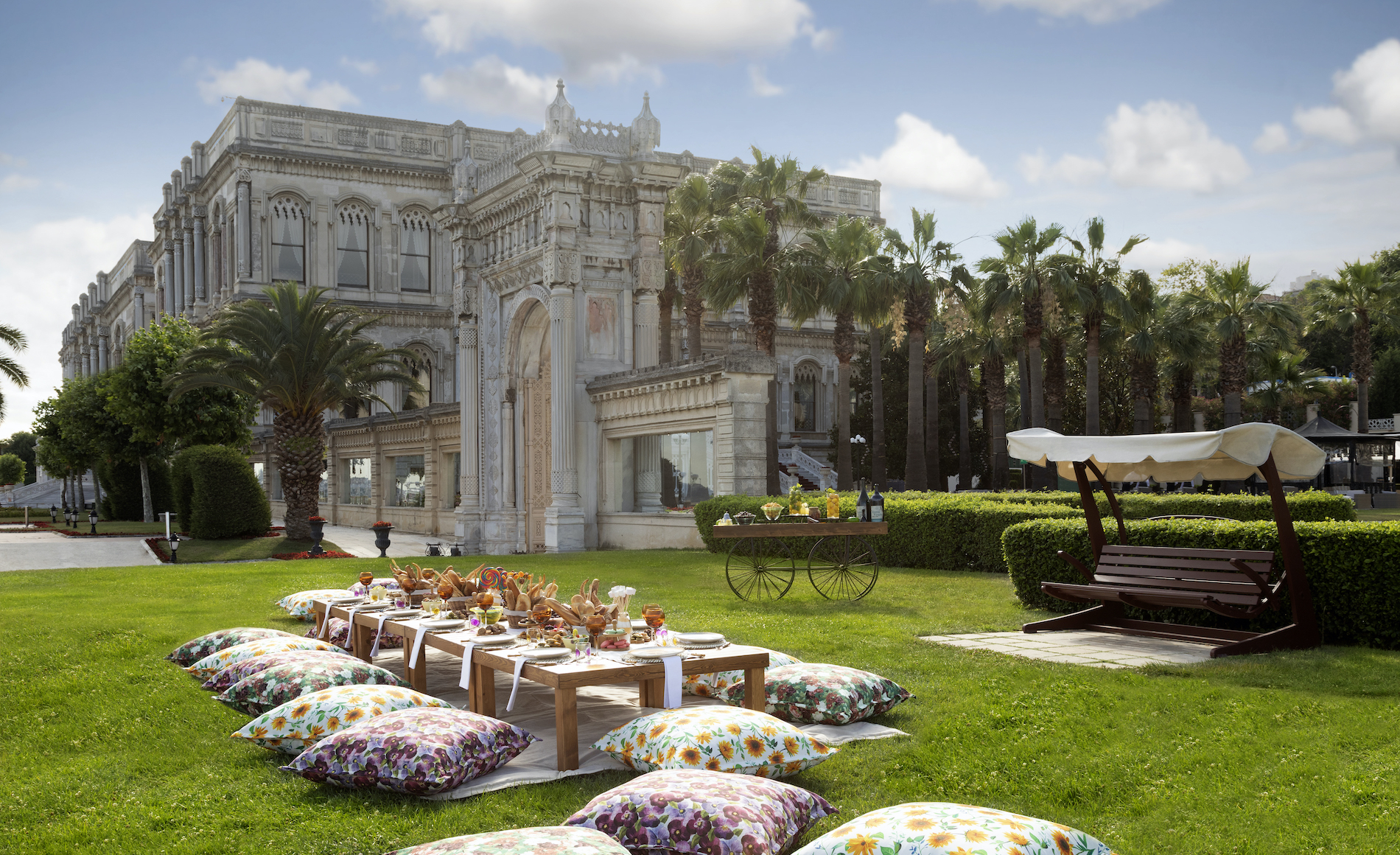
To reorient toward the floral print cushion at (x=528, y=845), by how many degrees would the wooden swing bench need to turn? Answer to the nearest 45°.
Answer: approximately 45° to its left

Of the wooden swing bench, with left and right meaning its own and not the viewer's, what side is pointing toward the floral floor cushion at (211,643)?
front

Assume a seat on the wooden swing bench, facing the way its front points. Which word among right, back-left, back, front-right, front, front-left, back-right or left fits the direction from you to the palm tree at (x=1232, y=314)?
back-right

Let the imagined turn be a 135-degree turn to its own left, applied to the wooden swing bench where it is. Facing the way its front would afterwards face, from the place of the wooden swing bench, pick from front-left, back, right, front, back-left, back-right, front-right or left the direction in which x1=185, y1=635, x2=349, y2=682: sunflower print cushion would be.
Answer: back-right

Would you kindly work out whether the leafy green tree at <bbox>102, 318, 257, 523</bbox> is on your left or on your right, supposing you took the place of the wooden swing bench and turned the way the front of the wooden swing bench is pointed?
on your right

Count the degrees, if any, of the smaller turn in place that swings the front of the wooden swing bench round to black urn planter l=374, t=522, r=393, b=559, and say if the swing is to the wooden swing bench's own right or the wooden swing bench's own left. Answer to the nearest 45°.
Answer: approximately 90° to the wooden swing bench's own right

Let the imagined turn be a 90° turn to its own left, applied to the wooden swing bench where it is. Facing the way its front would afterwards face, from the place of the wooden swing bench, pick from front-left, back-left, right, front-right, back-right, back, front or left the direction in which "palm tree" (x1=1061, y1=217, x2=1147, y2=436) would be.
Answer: back-left

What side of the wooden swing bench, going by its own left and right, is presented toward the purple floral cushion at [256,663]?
front

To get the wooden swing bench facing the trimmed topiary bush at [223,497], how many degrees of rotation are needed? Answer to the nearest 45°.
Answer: approximately 90° to its right

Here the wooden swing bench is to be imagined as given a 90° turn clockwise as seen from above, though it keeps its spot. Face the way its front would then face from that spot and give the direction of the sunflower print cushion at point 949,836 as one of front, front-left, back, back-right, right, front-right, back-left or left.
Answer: back-left

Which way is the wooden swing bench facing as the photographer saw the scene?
facing the viewer and to the left of the viewer

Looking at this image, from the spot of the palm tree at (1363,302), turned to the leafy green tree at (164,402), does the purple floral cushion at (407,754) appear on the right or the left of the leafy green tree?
left

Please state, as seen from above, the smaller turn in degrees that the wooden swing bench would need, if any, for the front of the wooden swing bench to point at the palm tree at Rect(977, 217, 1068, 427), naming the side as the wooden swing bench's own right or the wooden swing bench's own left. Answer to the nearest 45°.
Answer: approximately 135° to the wooden swing bench's own right
